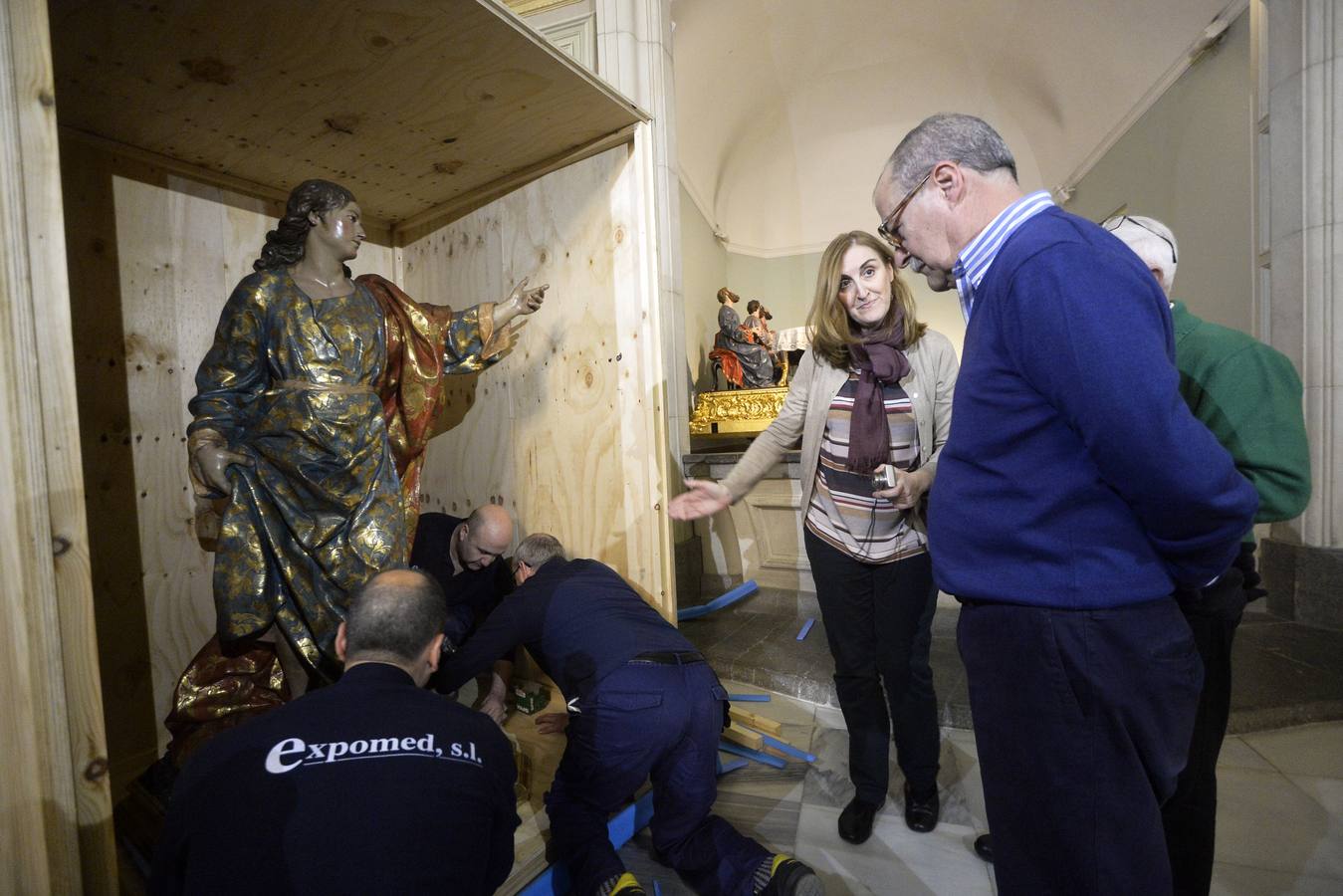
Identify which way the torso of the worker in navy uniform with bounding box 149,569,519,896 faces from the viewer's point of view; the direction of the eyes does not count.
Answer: away from the camera

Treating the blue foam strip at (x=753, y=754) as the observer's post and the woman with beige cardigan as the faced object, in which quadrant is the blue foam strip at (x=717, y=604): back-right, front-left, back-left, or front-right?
back-left

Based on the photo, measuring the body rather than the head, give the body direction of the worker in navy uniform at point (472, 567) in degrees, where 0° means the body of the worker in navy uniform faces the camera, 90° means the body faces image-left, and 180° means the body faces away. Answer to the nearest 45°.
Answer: approximately 315°

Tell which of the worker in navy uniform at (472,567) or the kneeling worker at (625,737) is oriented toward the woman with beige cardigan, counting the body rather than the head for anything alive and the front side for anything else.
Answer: the worker in navy uniform

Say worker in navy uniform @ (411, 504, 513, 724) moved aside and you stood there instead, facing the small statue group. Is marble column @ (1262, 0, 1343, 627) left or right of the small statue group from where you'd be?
right

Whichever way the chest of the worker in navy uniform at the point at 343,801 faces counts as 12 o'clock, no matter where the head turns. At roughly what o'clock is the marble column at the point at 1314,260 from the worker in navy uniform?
The marble column is roughly at 3 o'clock from the worker in navy uniform.

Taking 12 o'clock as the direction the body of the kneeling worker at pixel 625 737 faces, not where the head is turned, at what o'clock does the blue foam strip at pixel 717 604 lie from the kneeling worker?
The blue foam strip is roughly at 2 o'clock from the kneeling worker.

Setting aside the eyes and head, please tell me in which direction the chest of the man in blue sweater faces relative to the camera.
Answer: to the viewer's left

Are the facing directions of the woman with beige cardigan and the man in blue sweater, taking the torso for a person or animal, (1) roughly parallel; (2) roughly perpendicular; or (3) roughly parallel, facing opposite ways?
roughly perpendicular

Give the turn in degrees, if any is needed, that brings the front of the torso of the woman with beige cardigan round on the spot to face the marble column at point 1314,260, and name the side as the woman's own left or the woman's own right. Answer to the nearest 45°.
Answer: approximately 135° to the woman's own left
